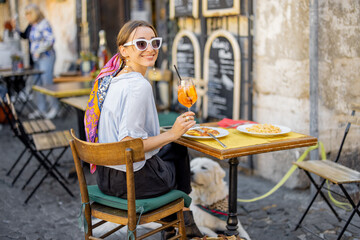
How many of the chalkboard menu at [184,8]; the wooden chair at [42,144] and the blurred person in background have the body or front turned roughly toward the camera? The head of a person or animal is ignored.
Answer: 1

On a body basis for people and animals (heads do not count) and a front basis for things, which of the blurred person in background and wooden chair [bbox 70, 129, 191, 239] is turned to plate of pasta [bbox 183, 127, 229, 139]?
the wooden chair

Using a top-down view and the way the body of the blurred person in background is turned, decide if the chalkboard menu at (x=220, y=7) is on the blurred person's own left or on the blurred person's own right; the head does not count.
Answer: on the blurred person's own left

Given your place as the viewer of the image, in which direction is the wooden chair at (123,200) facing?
facing away from the viewer and to the right of the viewer

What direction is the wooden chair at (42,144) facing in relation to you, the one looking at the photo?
facing to the right of the viewer

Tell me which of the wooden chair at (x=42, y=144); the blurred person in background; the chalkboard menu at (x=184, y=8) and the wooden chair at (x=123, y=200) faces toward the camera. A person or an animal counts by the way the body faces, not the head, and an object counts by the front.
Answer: the chalkboard menu

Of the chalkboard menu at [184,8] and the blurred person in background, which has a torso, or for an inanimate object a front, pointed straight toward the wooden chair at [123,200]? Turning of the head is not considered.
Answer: the chalkboard menu

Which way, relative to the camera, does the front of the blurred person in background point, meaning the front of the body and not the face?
to the viewer's left

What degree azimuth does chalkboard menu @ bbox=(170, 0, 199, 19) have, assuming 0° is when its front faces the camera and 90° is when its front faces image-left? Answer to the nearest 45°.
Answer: approximately 0°

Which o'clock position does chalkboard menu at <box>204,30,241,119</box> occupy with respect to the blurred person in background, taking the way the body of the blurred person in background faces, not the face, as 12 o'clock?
The chalkboard menu is roughly at 8 o'clock from the blurred person in background.
